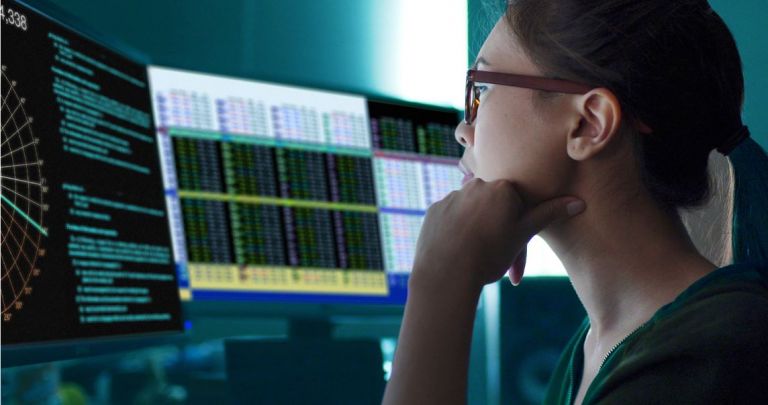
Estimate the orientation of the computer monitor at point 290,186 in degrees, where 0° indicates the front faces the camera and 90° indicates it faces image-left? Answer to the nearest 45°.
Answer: approximately 315°

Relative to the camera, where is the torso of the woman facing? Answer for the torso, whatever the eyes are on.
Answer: to the viewer's left
